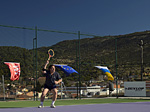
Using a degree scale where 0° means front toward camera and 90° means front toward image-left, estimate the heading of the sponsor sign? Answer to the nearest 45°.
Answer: approximately 0°
